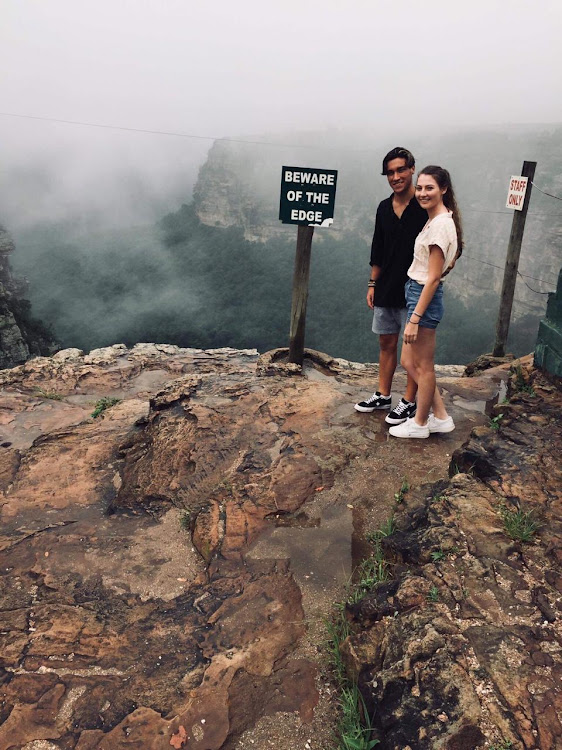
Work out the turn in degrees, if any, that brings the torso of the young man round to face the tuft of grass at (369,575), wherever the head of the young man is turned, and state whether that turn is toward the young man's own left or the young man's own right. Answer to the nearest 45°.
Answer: approximately 45° to the young man's own left

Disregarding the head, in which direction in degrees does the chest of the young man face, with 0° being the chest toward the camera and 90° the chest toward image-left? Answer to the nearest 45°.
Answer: approximately 45°

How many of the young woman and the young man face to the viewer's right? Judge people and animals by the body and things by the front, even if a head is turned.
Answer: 0

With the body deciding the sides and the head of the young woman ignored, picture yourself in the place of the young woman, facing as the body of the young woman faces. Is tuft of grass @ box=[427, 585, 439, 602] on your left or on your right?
on your left

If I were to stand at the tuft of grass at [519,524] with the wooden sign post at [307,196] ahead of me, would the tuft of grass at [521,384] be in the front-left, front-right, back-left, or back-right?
front-right

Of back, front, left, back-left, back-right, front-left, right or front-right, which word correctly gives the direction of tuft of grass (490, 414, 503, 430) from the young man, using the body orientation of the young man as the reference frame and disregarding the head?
left

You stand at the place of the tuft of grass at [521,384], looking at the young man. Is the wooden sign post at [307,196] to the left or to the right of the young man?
right

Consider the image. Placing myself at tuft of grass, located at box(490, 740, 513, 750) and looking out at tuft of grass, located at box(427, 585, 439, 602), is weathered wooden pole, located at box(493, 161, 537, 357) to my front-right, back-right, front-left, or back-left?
front-right

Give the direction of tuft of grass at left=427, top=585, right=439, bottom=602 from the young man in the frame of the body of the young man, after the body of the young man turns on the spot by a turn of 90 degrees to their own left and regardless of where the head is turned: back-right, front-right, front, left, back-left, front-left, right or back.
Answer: front-right
